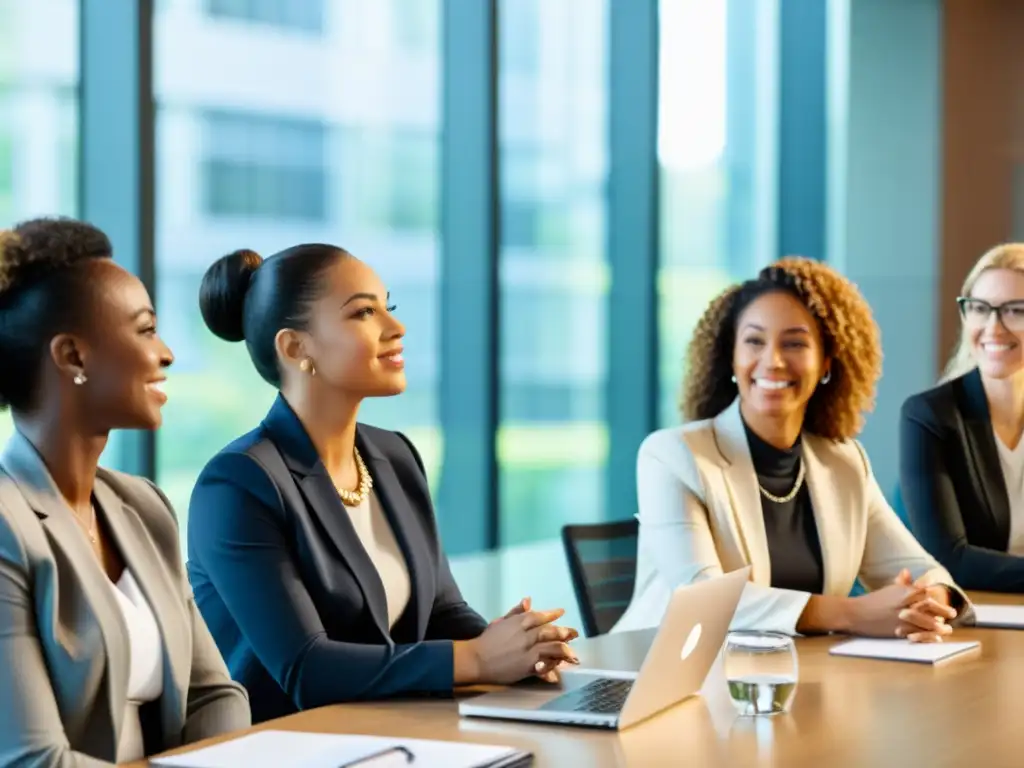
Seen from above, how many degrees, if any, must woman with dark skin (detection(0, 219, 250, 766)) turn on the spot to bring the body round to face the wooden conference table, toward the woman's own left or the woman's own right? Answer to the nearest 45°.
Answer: approximately 45° to the woman's own left

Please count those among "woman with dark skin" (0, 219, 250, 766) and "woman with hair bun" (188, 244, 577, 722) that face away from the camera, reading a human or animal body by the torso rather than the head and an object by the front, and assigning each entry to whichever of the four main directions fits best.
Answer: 0

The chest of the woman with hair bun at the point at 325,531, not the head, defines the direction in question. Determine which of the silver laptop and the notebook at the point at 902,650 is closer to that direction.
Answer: the silver laptop

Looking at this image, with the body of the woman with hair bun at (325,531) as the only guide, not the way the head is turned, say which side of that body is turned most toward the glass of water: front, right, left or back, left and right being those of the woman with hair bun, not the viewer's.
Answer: front

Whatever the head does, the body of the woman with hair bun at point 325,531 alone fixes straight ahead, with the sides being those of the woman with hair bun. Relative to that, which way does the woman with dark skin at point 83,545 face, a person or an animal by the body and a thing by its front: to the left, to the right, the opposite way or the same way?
the same way

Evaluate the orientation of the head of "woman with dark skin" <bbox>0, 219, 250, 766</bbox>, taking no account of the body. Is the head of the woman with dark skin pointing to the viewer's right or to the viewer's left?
to the viewer's right

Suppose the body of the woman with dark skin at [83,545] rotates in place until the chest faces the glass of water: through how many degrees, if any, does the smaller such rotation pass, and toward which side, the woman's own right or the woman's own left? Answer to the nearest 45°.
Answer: approximately 45° to the woman's own left

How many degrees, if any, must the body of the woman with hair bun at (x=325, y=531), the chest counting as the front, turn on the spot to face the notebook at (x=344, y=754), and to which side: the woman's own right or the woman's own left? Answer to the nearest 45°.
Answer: approximately 45° to the woman's own right

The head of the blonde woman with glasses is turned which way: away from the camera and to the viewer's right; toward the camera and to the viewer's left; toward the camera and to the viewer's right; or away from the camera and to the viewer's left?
toward the camera and to the viewer's left

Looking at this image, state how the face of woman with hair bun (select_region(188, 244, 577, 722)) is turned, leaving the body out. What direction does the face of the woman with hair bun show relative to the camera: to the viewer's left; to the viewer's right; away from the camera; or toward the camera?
to the viewer's right

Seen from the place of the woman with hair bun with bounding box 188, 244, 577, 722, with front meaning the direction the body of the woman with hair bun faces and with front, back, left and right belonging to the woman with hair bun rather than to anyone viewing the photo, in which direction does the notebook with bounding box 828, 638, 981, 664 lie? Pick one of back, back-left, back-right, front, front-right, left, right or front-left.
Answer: front-left

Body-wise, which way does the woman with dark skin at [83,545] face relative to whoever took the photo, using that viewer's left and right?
facing the viewer and to the right of the viewer

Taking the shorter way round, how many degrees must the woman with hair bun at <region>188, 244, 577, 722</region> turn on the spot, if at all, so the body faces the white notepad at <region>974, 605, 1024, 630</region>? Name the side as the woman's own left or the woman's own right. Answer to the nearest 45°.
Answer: approximately 45° to the woman's own left
